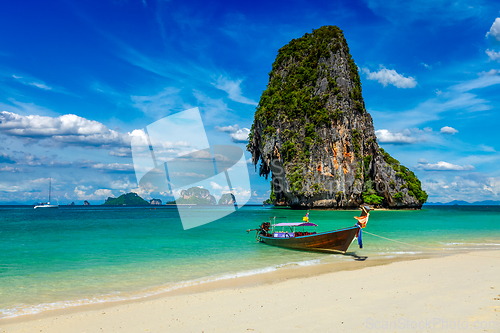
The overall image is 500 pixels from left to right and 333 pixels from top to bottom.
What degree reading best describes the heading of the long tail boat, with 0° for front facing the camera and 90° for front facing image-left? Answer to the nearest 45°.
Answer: approximately 315°
